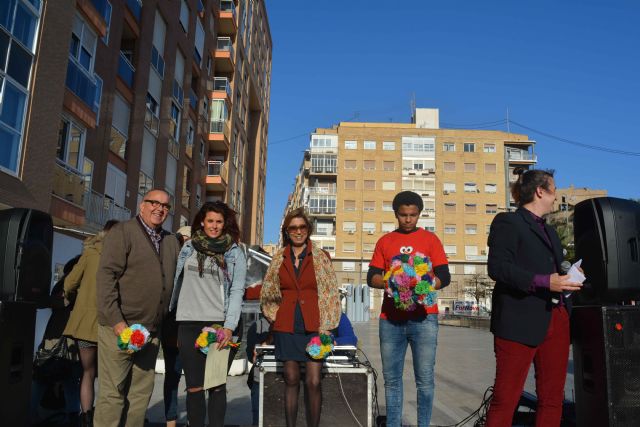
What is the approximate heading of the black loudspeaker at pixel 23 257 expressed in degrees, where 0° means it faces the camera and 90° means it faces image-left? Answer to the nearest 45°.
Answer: approximately 315°

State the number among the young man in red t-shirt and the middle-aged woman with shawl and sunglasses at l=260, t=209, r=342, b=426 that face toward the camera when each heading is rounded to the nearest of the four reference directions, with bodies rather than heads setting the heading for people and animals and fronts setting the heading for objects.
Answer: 2

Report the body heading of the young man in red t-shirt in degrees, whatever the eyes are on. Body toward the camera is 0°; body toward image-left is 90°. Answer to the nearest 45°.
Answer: approximately 0°

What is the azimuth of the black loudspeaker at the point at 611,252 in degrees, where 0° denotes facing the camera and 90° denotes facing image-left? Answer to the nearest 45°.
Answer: approximately 45°

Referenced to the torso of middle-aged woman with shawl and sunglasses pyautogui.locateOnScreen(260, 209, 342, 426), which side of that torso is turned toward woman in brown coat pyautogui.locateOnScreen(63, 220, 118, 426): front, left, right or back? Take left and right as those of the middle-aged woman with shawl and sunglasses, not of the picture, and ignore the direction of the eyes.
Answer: right

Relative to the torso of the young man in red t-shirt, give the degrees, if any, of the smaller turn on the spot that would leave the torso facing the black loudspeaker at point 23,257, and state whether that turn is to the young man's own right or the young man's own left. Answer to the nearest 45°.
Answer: approximately 90° to the young man's own right

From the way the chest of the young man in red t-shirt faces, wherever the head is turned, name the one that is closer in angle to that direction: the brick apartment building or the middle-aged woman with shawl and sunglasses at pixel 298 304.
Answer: the middle-aged woman with shawl and sunglasses
